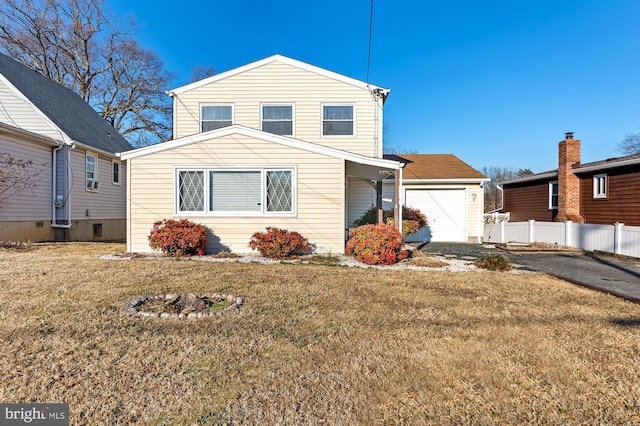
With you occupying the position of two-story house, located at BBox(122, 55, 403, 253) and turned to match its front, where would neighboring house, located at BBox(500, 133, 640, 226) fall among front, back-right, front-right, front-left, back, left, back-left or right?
left

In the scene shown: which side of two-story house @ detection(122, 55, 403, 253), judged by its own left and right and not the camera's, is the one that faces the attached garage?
left

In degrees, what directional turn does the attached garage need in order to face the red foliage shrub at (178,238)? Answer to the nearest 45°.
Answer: approximately 45° to its right

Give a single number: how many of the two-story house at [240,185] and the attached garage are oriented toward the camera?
2

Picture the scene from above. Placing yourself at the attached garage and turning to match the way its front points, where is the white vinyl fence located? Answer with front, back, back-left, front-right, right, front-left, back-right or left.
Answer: left

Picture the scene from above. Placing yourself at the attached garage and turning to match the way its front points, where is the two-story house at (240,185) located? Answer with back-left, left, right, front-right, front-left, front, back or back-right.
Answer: front-right

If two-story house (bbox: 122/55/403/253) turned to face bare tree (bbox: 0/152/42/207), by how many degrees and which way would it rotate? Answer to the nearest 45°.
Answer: approximately 135° to its right

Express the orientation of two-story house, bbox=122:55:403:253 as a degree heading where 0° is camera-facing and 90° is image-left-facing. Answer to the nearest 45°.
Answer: approximately 0°

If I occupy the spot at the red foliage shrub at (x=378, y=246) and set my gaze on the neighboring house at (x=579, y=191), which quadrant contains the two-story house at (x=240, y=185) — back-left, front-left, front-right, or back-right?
back-left

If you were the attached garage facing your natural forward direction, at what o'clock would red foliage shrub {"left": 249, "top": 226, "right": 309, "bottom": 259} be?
The red foliage shrub is roughly at 1 o'clock from the attached garage.

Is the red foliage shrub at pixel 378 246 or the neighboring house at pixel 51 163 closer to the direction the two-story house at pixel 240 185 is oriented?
the red foliage shrub

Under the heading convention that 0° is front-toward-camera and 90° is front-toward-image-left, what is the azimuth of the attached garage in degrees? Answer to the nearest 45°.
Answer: approximately 0°
